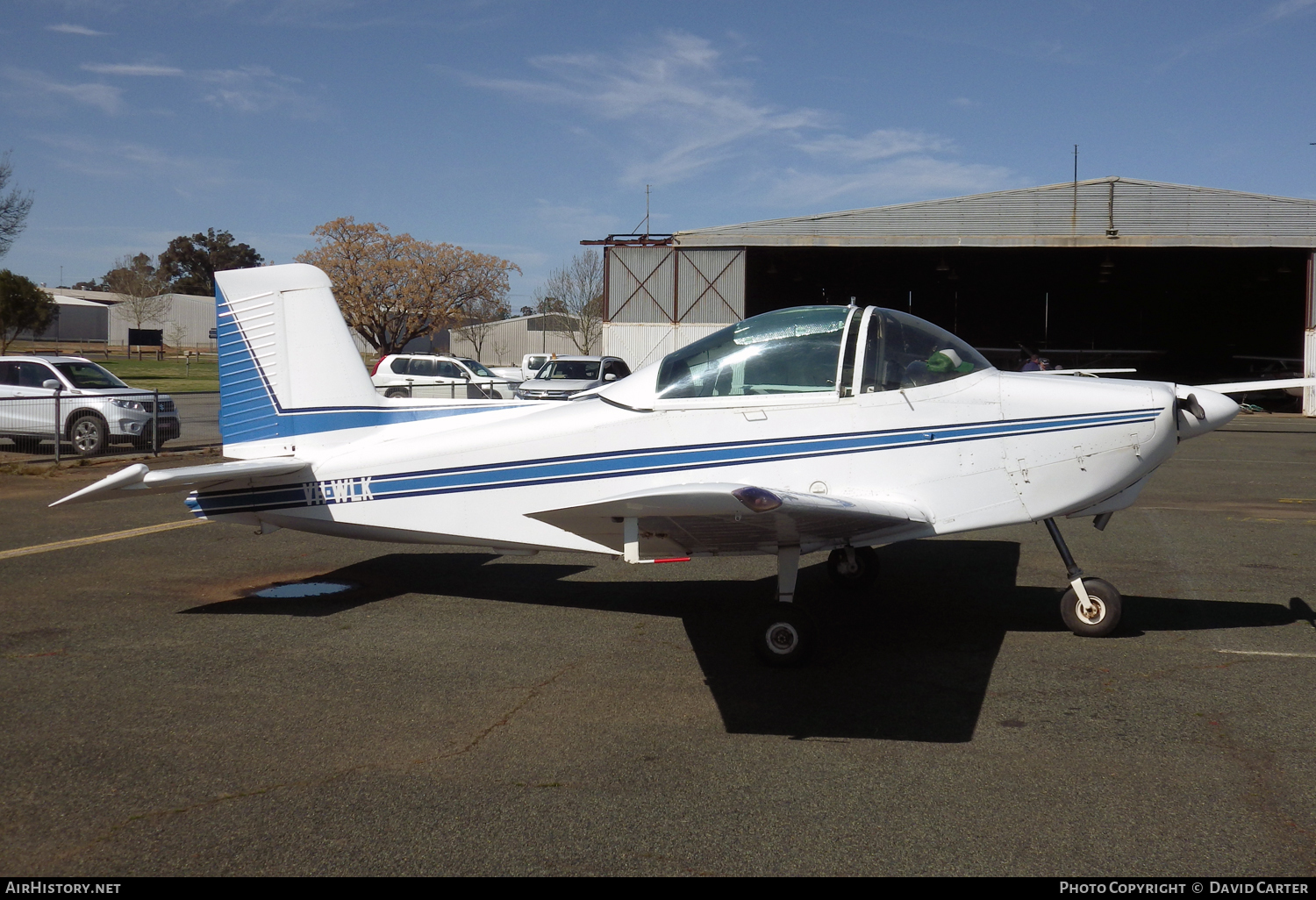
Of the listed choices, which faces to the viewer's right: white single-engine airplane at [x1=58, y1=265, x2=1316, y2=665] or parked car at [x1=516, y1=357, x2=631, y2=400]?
the white single-engine airplane

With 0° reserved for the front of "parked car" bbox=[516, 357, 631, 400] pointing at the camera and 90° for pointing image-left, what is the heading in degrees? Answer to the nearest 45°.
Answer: approximately 45°

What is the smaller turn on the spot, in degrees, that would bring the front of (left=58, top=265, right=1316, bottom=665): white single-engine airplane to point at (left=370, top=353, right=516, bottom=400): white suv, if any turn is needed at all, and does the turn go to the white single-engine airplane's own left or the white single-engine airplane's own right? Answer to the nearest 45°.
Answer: approximately 90° to the white single-engine airplane's own left

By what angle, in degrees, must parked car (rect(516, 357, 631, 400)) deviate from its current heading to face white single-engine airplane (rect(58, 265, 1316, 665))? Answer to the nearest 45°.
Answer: approximately 45° to its left

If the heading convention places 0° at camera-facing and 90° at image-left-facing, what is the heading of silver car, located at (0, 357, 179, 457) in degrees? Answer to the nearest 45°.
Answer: approximately 315°

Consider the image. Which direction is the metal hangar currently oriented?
toward the camera

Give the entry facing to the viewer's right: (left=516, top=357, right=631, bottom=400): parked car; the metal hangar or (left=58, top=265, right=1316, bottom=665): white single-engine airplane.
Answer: the white single-engine airplane

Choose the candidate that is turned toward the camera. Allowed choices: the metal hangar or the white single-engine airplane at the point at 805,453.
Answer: the metal hangar

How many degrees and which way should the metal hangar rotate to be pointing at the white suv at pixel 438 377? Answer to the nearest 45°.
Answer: approximately 45° to its right

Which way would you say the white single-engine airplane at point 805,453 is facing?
to the viewer's right

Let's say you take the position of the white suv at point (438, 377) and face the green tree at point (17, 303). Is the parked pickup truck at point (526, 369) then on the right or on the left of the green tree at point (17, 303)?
right

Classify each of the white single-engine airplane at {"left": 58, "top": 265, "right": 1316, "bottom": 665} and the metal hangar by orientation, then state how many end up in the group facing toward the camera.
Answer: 1
